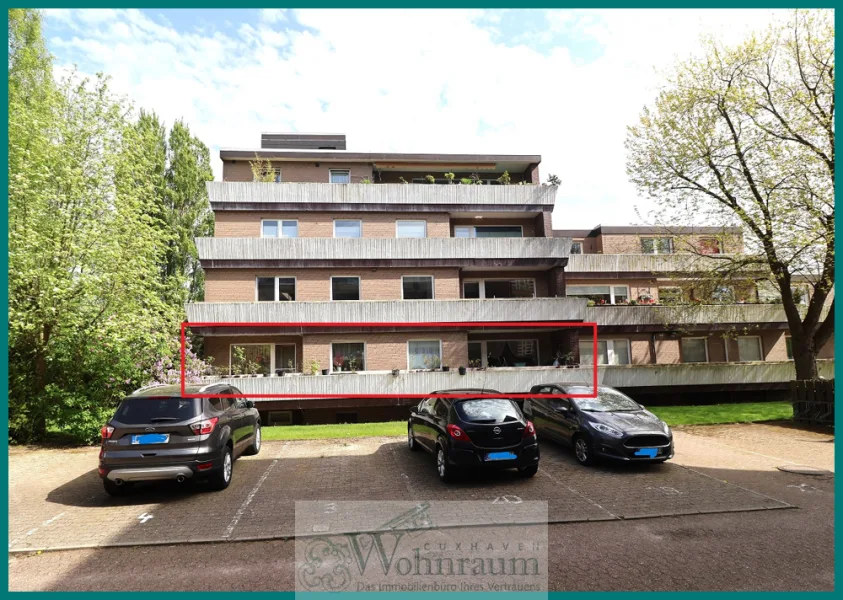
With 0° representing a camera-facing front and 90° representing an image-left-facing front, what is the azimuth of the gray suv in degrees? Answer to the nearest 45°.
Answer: approximately 225°

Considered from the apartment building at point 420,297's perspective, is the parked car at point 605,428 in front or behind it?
in front

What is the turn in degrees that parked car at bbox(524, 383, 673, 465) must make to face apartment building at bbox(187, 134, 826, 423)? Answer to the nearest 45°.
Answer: approximately 180°

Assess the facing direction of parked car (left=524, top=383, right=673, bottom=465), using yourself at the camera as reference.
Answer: facing the viewer and to the right of the viewer

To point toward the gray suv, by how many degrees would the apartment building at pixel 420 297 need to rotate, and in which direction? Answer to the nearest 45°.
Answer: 0° — it already faces it

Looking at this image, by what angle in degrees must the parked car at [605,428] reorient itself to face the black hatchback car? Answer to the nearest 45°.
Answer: approximately 90° to its right

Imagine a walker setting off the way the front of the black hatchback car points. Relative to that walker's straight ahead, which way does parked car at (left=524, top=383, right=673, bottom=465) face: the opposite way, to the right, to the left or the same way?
the opposite way

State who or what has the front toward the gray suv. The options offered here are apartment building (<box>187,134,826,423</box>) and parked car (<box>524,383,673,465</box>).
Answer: the apartment building

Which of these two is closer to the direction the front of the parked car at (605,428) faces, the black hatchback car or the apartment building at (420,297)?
the black hatchback car

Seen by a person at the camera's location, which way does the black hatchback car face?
facing away from the viewer and to the left of the viewer

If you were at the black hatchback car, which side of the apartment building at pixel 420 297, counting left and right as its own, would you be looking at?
front

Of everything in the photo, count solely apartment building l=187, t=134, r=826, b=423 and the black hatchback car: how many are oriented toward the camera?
1
